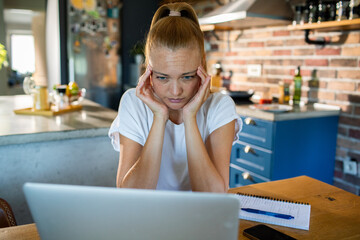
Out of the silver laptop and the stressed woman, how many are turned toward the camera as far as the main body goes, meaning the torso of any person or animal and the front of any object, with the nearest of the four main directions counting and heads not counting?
1

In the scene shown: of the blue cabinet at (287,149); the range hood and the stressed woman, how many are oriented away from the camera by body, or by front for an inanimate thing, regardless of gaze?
0

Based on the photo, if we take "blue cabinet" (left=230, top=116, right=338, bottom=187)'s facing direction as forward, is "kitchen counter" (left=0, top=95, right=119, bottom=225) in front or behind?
in front

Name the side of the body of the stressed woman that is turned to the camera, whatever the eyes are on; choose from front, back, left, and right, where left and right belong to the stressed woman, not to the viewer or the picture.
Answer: front

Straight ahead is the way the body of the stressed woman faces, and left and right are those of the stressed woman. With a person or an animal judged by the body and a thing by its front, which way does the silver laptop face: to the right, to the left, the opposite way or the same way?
the opposite way

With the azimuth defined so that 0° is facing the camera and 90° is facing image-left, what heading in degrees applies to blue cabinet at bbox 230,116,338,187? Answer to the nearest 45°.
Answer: approximately 45°

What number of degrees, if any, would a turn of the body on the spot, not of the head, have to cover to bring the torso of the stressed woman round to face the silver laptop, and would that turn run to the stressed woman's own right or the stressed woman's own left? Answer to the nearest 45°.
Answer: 0° — they already face it

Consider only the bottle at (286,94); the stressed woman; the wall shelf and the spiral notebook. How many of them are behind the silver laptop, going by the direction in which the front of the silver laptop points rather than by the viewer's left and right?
0

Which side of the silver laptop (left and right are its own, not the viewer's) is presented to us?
back

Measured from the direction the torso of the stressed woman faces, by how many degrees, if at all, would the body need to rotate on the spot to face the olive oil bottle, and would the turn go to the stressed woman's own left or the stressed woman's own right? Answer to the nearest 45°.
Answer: approximately 135° to the stressed woman's own left

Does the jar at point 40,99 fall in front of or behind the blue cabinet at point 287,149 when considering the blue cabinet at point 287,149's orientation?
in front

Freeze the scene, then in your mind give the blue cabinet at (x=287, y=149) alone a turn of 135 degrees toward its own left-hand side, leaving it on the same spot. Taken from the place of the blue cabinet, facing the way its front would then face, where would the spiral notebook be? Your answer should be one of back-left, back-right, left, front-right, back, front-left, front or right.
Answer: right

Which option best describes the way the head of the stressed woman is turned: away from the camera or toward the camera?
toward the camera

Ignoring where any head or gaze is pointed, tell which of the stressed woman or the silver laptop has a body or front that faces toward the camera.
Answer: the stressed woman

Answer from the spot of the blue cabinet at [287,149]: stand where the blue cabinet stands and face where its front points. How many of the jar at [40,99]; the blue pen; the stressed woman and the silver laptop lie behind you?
0

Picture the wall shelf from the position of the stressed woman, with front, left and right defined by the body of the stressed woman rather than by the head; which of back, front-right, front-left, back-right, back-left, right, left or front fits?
back-left

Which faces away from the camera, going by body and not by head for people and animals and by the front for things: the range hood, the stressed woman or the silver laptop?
the silver laptop

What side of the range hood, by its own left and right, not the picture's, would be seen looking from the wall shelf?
left

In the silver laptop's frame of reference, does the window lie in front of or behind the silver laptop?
in front
